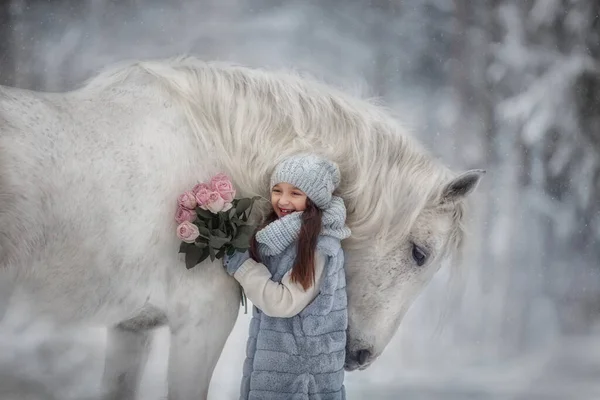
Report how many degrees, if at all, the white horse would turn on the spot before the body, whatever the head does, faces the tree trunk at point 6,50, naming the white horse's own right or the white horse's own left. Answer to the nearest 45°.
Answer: approximately 90° to the white horse's own left

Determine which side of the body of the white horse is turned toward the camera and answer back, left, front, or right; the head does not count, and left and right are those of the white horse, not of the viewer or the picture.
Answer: right

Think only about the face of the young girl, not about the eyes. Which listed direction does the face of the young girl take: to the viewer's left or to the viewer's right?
to the viewer's left
